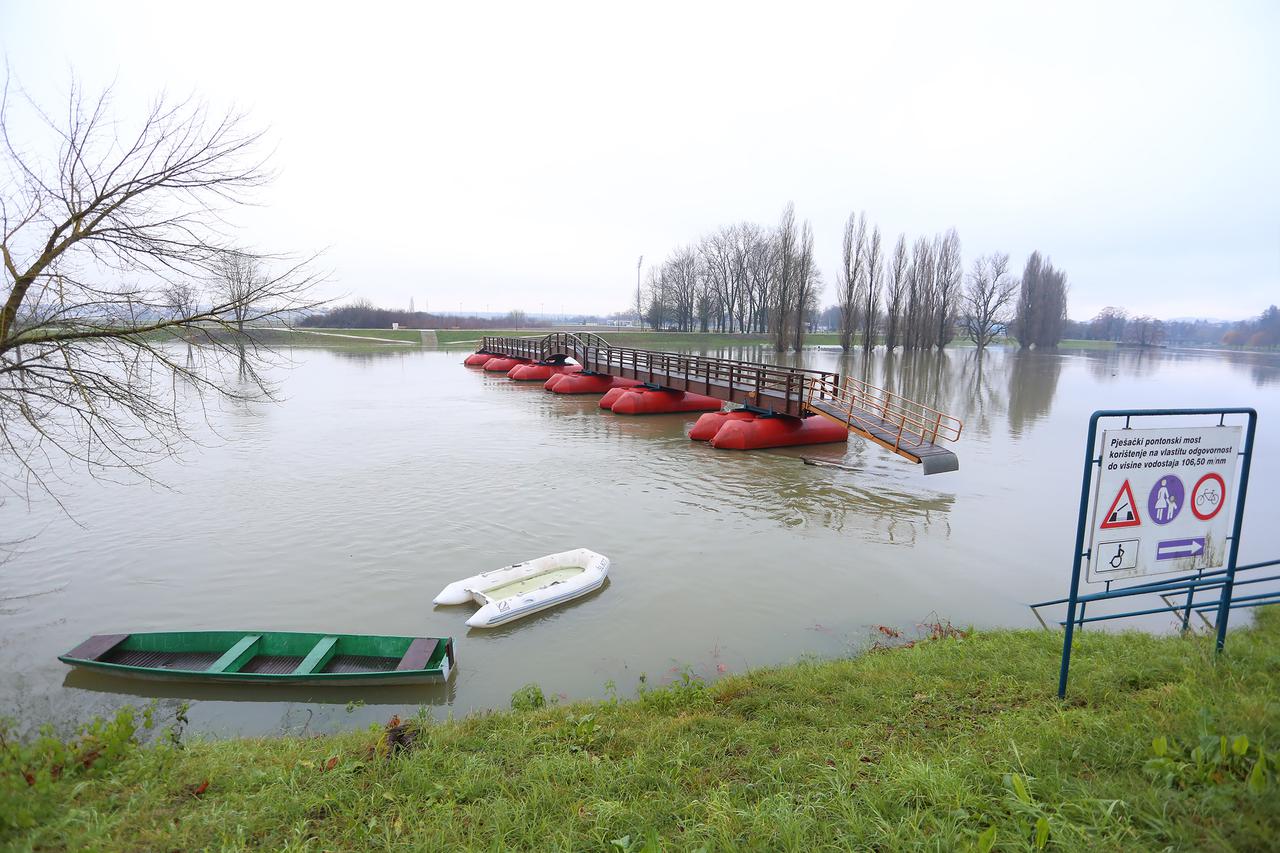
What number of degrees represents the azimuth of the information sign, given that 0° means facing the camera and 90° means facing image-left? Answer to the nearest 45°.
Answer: approximately 315°

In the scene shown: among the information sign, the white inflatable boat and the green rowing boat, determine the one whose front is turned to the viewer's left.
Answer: the green rowing boat

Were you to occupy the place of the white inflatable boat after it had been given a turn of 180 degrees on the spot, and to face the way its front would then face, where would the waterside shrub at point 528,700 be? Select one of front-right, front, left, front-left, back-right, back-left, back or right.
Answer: front-left

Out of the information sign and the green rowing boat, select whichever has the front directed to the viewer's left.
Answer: the green rowing boat

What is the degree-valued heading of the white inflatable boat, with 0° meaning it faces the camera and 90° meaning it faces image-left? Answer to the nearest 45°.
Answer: approximately 225°

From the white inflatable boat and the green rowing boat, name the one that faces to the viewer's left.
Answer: the green rowing boat

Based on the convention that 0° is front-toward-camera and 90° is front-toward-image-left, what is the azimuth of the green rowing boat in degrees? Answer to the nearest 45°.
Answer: approximately 90°
